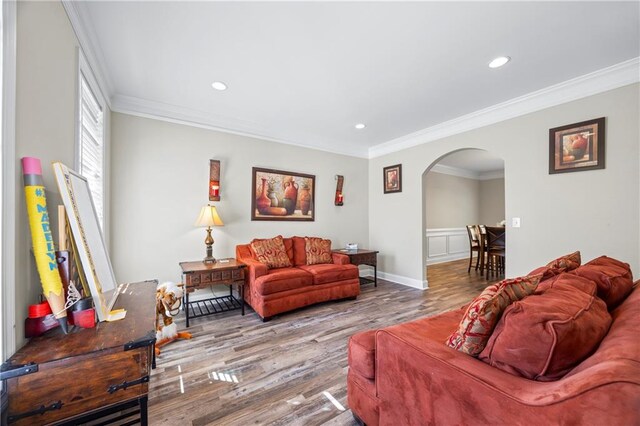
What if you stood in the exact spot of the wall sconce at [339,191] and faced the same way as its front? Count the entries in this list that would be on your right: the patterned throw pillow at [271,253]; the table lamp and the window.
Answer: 3

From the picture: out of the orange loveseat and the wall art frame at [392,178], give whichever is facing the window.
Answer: the wall art frame

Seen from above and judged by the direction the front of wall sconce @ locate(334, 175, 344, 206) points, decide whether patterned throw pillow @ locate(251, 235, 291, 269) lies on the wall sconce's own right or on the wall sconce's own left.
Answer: on the wall sconce's own right

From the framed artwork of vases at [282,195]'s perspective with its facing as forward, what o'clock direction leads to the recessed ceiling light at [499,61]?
The recessed ceiling light is roughly at 12 o'clock from the framed artwork of vases.

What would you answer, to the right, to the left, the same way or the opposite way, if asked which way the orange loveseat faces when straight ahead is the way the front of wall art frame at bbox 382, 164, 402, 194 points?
to the left

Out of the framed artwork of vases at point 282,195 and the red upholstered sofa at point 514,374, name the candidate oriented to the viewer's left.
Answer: the red upholstered sofa

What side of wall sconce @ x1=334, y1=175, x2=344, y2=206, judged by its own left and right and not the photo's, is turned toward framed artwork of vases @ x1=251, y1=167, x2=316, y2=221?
right

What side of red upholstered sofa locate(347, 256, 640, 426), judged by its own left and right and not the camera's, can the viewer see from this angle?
left

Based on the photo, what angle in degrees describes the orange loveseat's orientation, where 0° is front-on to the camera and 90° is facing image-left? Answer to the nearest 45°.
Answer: approximately 315°
